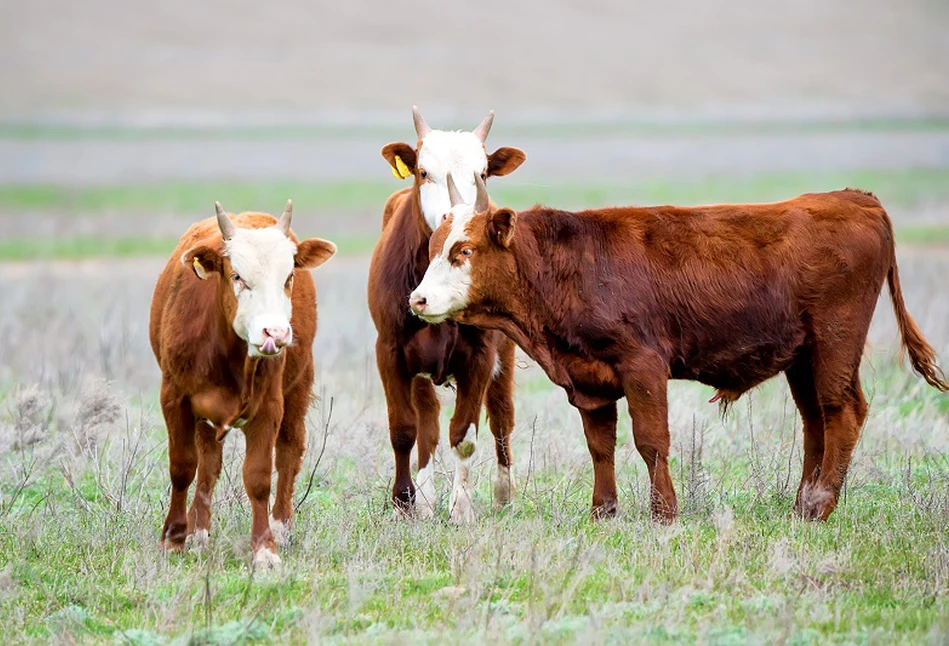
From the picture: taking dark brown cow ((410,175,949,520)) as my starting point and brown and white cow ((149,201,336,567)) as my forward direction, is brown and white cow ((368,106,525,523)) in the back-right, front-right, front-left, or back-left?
front-right

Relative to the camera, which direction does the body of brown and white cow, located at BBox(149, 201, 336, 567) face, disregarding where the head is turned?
toward the camera

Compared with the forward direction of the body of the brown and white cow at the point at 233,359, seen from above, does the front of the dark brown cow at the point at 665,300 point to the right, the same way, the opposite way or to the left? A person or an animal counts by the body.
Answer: to the right

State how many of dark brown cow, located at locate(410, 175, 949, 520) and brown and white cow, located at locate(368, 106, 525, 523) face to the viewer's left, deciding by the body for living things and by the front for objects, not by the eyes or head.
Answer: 1

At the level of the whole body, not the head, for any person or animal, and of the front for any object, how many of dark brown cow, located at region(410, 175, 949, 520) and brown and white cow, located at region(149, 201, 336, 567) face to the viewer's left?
1

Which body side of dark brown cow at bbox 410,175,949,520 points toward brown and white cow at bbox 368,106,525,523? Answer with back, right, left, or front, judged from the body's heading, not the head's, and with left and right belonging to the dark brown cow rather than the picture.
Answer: front

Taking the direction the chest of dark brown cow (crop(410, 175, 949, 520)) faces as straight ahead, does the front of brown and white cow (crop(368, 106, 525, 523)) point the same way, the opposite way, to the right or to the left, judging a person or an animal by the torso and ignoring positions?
to the left

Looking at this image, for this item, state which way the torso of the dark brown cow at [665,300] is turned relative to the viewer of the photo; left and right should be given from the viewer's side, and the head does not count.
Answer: facing to the left of the viewer

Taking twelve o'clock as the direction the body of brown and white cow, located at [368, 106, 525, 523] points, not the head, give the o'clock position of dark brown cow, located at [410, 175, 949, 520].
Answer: The dark brown cow is roughly at 10 o'clock from the brown and white cow.

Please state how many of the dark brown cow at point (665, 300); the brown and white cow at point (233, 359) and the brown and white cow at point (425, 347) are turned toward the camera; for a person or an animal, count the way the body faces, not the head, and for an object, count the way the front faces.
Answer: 2

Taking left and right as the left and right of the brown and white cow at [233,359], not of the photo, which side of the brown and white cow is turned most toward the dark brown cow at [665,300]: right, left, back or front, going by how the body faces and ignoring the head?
left

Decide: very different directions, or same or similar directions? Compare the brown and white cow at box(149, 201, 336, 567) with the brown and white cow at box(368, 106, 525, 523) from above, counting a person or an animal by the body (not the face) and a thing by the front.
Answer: same or similar directions

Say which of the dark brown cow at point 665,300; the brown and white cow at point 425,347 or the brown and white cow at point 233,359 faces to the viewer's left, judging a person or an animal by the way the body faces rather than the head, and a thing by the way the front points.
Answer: the dark brown cow

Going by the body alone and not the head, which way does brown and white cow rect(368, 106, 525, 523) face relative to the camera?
toward the camera

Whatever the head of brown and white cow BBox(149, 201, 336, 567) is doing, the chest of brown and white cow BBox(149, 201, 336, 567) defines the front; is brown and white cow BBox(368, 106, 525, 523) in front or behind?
behind

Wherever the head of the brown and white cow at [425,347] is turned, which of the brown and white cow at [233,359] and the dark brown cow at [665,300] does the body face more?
the brown and white cow
